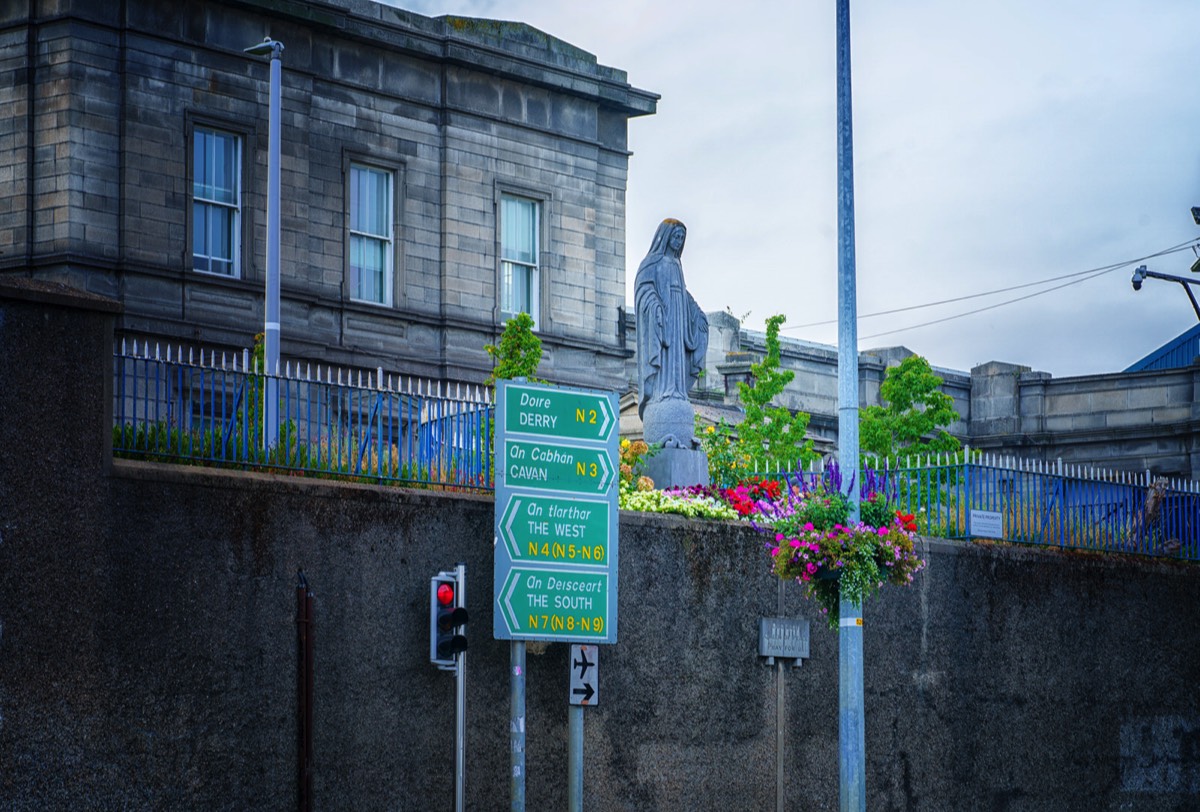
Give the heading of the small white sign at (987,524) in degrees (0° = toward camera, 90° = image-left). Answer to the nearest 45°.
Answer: approximately 0°

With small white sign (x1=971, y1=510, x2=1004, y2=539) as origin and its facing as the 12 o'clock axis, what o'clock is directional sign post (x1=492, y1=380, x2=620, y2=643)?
The directional sign post is roughly at 1 o'clock from the small white sign.

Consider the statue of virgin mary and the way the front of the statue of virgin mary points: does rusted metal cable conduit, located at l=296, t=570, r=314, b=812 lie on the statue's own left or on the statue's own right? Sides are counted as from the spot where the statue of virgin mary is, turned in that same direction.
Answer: on the statue's own right

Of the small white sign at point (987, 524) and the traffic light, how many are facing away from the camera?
0

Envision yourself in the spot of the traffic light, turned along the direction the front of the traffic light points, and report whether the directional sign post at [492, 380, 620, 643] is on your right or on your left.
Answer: on your left

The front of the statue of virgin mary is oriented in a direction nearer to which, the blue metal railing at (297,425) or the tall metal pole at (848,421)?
the tall metal pole

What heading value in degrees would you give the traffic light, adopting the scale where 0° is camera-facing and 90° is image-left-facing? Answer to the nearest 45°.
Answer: approximately 315°

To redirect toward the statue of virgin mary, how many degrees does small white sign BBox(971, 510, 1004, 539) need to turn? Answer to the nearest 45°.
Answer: approximately 90° to its right
